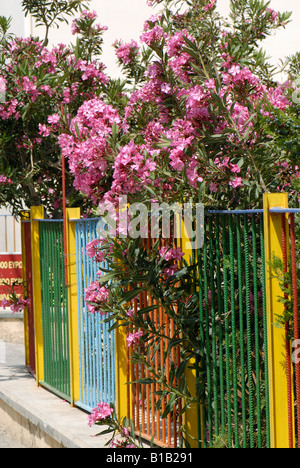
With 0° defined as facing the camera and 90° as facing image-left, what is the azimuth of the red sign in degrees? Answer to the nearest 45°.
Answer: approximately 0°

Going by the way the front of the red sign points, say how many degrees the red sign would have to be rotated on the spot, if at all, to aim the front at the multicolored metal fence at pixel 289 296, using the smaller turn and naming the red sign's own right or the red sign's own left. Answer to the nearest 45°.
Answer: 0° — it already faces it

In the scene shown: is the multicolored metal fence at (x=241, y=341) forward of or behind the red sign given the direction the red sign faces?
forward

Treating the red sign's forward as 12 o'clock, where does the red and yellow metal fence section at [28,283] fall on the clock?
The red and yellow metal fence section is roughly at 12 o'clock from the red sign.

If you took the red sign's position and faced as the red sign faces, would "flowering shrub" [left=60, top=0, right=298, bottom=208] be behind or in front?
in front
